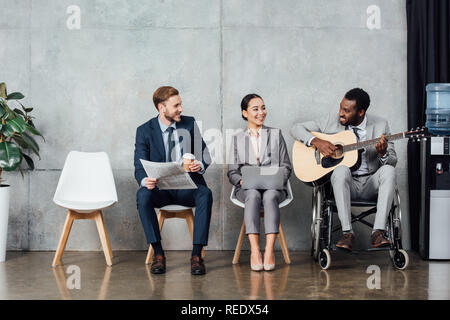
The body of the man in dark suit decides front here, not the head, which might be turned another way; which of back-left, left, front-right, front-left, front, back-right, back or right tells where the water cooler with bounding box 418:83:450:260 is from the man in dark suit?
left

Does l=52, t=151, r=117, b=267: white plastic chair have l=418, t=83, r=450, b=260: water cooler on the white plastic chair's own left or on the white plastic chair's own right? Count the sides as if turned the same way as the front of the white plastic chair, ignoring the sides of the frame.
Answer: on the white plastic chair's own left

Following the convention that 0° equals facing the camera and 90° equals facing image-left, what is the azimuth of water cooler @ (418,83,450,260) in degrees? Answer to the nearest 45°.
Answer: approximately 0°

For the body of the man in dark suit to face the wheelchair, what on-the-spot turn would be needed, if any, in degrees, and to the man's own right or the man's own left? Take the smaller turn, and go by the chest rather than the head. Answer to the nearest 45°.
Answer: approximately 90° to the man's own left

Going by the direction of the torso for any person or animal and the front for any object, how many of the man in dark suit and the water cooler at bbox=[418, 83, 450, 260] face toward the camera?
2

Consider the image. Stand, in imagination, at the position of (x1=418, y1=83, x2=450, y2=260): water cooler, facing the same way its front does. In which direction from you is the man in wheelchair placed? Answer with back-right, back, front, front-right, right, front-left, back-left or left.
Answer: front-right

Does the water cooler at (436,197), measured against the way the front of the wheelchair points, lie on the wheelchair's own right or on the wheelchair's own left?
on the wheelchair's own left

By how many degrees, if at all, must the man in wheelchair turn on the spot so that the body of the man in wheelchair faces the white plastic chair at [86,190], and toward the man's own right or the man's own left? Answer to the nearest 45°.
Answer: approximately 90° to the man's own right
